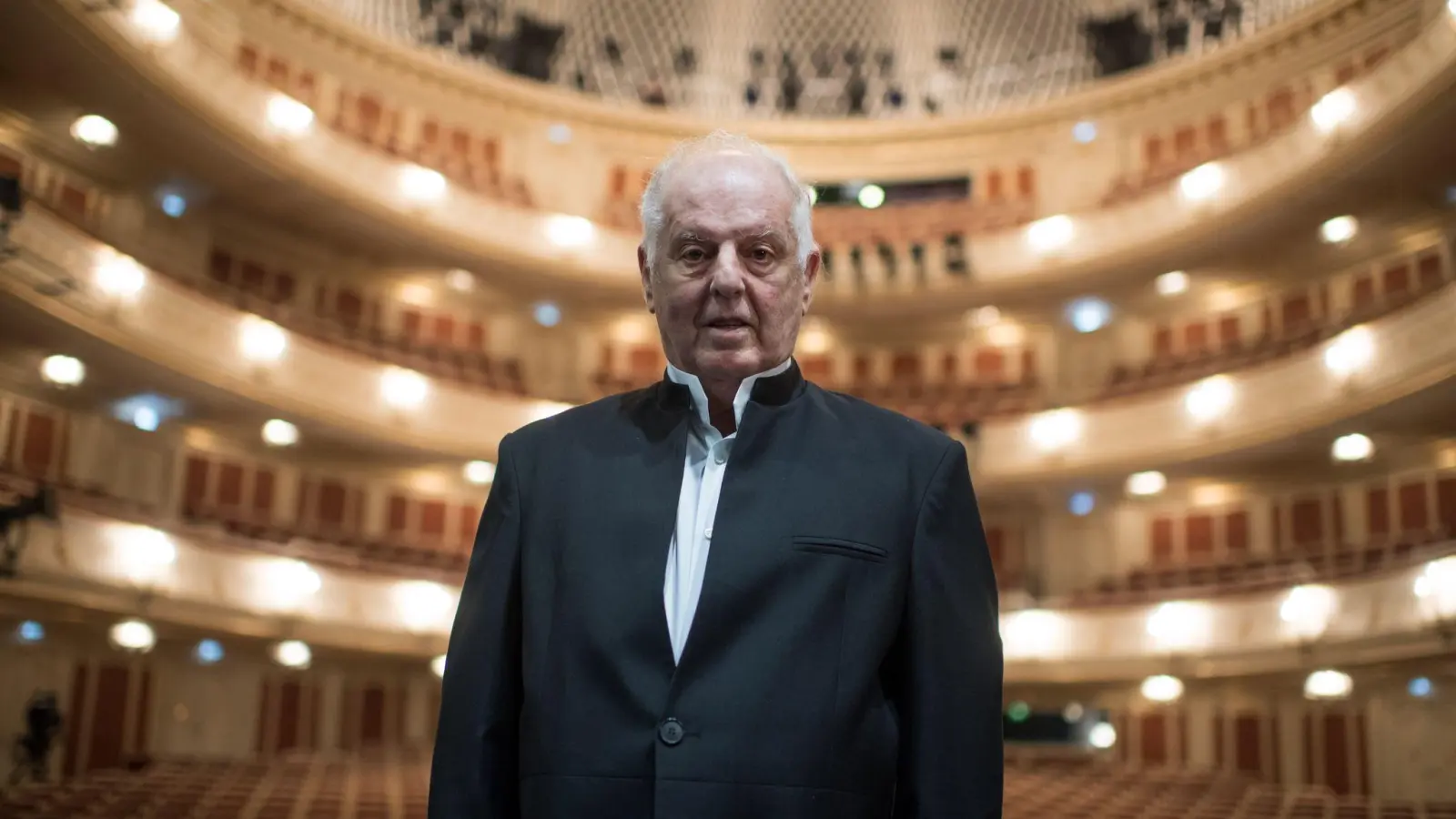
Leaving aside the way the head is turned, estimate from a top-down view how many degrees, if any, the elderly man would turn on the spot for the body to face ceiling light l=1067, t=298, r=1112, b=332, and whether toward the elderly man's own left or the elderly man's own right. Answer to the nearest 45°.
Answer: approximately 180°

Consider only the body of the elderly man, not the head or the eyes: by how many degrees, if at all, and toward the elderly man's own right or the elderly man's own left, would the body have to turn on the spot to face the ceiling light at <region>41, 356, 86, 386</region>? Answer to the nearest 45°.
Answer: approximately 135° to the elderly man's own right

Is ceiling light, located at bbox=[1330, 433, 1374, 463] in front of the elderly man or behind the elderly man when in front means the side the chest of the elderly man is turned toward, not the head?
behind

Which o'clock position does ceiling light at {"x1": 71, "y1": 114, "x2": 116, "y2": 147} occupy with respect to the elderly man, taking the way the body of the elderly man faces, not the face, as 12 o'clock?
The ceiling light is roughly at 5 o'clock from the elderly man.

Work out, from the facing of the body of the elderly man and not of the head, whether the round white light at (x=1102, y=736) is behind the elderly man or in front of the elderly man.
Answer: behind

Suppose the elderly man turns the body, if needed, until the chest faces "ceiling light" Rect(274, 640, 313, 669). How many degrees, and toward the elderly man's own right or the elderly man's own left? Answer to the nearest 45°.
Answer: approximately 180°

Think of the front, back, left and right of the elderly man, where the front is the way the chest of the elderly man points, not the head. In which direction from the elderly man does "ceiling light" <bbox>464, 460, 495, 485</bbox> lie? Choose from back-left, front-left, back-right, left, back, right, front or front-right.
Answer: back

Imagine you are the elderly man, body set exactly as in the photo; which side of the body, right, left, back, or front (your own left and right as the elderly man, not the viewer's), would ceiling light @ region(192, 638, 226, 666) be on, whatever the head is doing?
back

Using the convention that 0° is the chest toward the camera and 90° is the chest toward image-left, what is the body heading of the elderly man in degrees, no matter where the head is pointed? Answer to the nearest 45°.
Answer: approximately 0°
